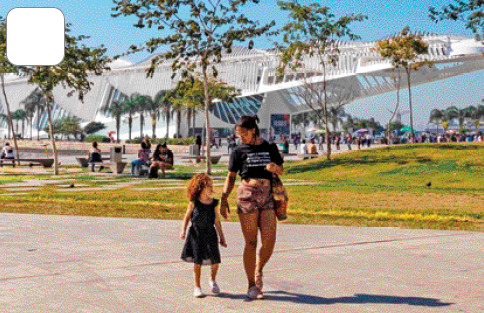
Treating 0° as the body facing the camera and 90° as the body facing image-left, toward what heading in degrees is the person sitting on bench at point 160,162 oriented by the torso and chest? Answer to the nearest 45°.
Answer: approximately 45°

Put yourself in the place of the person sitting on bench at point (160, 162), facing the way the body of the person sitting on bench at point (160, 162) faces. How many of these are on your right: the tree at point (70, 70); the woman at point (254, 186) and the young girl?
1

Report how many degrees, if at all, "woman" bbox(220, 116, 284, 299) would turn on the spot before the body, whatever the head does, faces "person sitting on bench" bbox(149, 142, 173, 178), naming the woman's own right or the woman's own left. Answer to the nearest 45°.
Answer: approximately 180°

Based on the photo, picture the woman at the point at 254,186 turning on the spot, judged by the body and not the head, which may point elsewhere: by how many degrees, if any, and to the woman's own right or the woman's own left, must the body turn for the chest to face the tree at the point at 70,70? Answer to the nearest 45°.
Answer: approximately 180°

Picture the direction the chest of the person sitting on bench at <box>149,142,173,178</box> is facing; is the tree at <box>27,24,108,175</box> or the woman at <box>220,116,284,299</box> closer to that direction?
the woman

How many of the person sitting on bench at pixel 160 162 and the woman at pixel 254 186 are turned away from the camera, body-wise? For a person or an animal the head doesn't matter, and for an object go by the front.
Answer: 0

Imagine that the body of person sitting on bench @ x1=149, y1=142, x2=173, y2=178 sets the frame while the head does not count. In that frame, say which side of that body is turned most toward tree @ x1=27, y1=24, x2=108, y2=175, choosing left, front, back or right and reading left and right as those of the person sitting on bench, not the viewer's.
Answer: right

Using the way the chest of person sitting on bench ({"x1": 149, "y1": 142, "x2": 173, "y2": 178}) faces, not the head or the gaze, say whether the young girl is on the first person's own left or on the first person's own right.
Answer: on the first person's own left

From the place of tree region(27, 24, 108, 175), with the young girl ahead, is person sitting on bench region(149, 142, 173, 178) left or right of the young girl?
left

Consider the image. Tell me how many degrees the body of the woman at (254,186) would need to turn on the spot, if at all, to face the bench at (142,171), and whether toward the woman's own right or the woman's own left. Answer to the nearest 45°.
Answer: approximately 180°

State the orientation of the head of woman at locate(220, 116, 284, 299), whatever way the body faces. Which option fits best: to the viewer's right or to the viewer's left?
to the viewer's left
